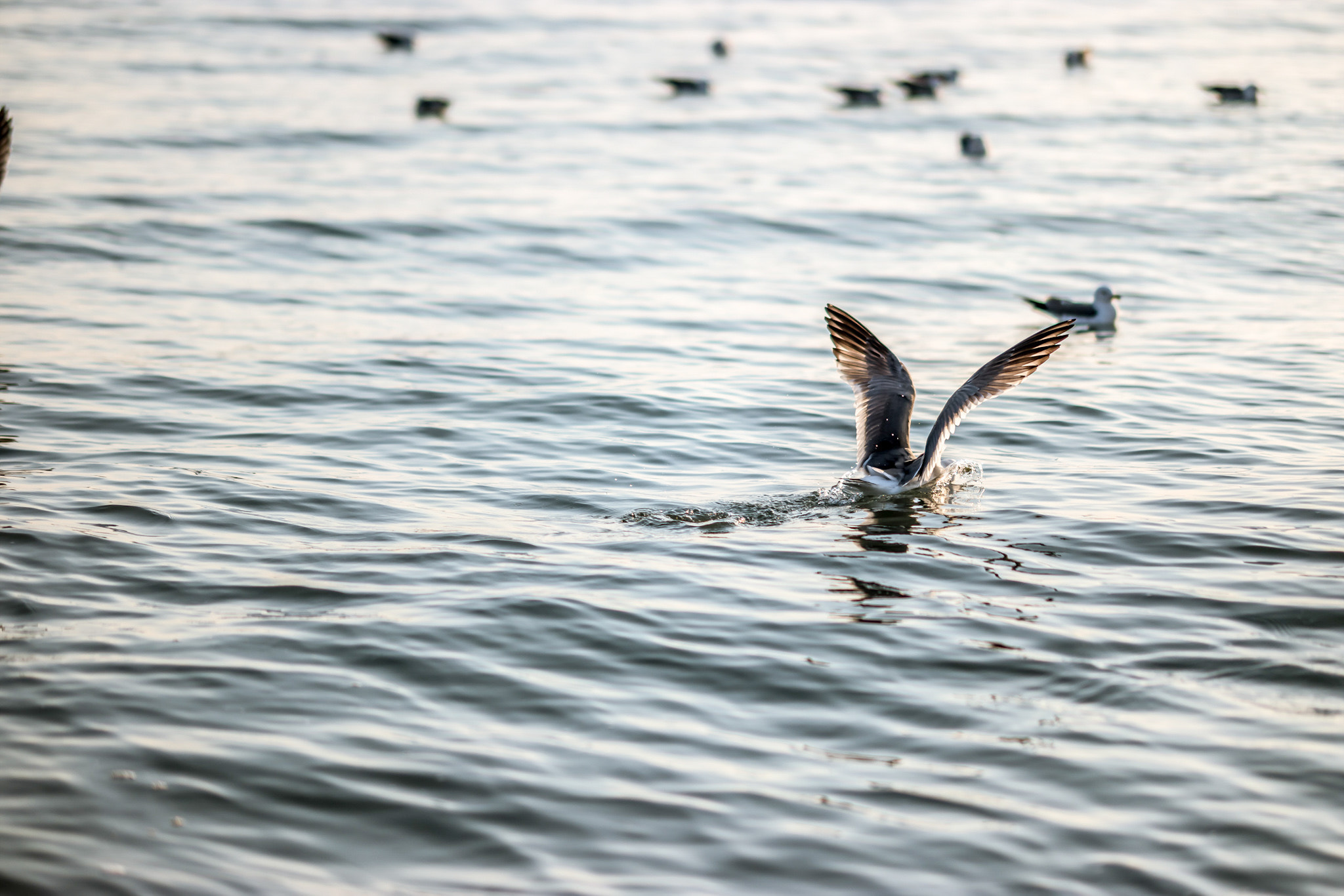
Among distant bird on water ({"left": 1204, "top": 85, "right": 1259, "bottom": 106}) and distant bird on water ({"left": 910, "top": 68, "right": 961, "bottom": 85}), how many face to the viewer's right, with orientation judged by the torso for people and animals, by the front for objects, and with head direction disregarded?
2

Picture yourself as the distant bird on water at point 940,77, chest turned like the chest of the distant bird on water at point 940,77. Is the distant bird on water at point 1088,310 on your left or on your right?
on your right

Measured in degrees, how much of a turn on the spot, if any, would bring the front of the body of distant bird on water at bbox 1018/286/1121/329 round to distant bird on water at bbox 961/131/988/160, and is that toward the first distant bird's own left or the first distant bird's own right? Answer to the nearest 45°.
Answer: approximately 90° to the first distant bird's own left

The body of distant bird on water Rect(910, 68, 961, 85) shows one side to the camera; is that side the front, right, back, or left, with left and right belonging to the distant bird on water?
right

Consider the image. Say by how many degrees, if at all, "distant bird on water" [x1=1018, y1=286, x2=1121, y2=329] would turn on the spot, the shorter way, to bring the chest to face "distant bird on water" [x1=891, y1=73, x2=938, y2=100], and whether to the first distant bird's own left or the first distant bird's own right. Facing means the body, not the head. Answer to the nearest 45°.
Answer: approximately 90° to the first distant bird's own left

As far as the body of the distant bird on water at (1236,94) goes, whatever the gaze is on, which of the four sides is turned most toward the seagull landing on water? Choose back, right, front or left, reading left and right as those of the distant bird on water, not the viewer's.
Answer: right

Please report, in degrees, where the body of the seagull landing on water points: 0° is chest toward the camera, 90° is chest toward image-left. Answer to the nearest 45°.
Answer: approximately 225°

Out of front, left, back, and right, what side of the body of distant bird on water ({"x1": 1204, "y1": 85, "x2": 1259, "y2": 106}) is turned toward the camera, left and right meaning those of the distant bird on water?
right

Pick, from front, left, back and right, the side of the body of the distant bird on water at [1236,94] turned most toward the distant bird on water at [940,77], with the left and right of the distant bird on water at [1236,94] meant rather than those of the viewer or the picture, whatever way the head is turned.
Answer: back
